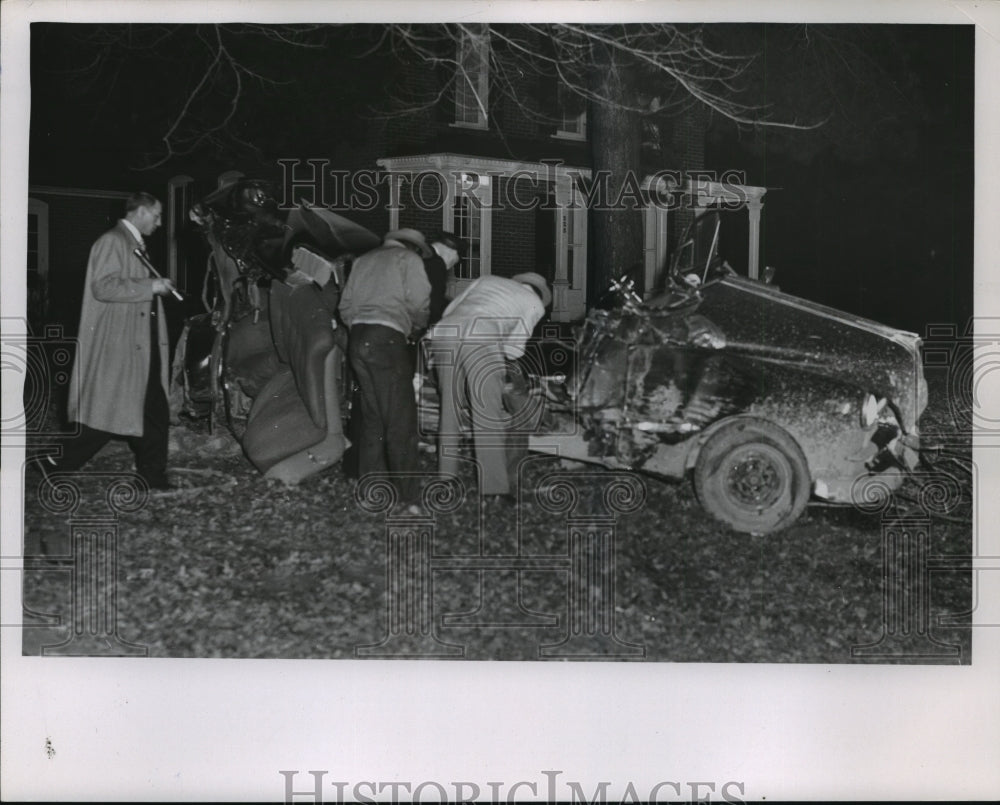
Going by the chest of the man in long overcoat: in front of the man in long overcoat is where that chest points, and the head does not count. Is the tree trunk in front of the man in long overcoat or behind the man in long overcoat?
in front

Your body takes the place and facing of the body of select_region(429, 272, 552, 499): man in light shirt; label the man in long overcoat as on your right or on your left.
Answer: on your left

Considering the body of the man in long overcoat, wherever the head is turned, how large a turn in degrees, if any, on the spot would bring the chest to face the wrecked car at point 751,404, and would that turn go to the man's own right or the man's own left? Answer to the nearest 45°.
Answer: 0° — they already face it

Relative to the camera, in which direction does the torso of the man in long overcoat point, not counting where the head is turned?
to the viewer's right

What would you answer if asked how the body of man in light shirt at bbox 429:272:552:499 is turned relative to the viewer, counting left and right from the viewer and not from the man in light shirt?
facing away from the viewer and to the right of the viewer

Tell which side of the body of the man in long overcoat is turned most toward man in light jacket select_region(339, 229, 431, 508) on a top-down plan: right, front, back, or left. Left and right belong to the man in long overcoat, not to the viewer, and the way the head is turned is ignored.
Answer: front

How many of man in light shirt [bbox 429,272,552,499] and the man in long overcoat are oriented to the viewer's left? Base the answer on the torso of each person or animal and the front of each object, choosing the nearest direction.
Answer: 0

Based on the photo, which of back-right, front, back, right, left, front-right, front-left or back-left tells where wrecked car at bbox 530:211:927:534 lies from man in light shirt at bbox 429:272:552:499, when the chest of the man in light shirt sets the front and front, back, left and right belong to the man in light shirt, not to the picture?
front-right

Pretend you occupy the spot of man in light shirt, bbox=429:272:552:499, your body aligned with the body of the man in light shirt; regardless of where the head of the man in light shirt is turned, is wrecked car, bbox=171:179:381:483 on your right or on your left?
on your left

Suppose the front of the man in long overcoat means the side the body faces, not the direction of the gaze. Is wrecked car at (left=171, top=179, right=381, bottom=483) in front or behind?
in front

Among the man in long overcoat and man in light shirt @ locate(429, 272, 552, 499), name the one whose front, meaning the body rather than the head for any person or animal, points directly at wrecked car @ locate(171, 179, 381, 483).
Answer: the man in long overcoat

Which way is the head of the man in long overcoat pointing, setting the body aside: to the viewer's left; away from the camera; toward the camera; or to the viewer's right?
to the viewer's right
